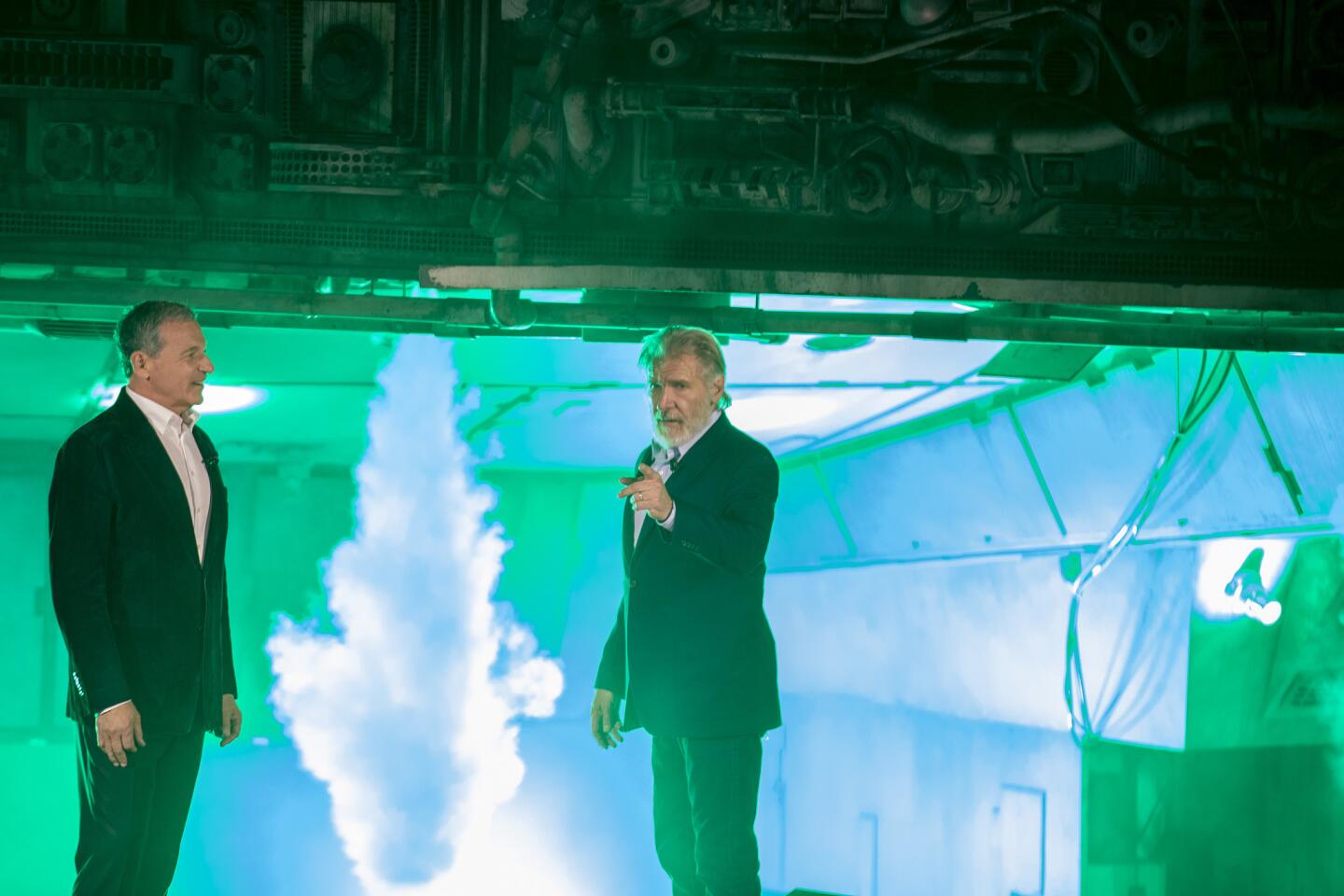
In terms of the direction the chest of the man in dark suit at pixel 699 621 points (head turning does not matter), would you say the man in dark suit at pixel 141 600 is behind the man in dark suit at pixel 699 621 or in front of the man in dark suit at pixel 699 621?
in front

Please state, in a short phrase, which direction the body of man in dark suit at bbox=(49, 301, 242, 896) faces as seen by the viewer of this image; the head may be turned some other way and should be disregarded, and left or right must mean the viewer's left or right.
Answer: facing the viewer and to the right of the viewer

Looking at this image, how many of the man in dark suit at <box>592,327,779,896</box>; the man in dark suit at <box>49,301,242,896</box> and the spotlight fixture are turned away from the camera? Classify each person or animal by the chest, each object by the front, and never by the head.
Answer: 0

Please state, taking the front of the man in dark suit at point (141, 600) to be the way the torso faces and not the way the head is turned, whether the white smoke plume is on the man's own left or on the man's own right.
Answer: on the man's own left

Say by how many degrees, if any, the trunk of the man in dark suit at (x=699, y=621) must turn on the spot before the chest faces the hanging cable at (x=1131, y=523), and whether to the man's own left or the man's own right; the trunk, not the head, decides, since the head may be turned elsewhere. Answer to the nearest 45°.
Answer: approximately 180°

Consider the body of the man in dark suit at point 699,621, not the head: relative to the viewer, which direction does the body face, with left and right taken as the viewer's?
facing the viewer and to the left of the viewer

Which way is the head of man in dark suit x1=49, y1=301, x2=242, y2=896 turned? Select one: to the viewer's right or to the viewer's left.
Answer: to the viewer's right
